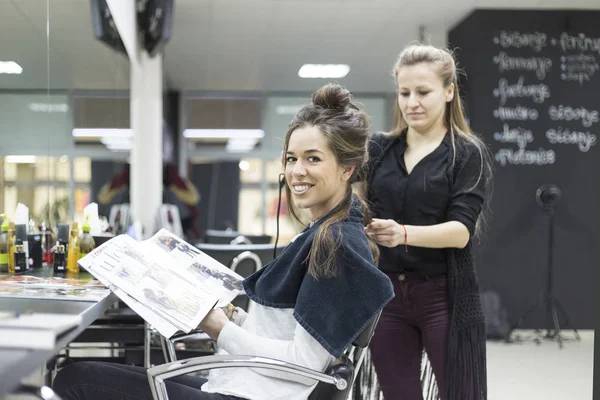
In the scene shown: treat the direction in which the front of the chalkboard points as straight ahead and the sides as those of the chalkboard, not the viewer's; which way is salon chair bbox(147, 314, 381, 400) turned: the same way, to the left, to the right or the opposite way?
to the right

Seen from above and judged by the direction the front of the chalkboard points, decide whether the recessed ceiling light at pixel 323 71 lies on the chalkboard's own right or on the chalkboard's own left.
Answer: on the chalkboard's own right

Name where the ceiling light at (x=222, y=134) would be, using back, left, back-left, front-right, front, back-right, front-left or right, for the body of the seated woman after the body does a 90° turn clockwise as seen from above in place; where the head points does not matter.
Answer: front

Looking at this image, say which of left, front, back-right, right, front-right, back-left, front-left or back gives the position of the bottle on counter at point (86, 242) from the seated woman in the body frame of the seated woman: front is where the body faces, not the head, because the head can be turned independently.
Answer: front-right

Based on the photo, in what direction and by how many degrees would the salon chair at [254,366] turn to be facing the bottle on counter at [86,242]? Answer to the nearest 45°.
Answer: approximately 45° to its right

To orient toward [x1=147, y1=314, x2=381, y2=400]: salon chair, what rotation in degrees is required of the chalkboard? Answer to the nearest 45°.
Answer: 0° — it already faces it

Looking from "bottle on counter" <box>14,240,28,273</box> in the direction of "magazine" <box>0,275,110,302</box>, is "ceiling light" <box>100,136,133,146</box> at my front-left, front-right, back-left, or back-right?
back-left

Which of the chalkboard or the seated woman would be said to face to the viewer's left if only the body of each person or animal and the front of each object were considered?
the seated woman

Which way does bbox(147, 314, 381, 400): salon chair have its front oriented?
to the viewer's left

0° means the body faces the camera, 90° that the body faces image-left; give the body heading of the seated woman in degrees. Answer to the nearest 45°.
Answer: approximately 90°
